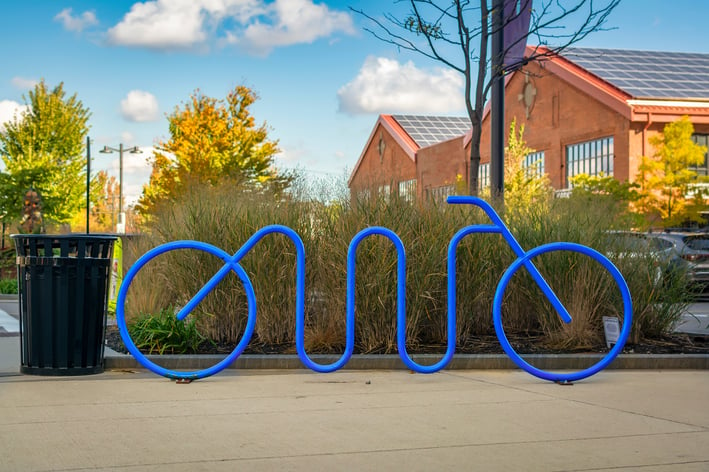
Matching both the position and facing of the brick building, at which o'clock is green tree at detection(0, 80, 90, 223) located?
The green tree is roughly at 1 o'clock from the brick building.

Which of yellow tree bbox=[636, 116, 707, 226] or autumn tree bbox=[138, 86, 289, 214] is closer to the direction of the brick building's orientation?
the autumn tree

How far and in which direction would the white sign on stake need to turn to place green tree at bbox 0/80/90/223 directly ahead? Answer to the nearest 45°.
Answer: approximately 135° to its right

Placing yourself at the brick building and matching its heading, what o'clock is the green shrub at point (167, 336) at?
The green shrub is roughly at 11 o'clock from the brick building.

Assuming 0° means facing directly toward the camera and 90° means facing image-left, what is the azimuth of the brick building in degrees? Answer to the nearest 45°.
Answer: approximately 45°

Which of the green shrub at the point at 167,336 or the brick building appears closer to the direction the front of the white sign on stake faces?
the green shrub

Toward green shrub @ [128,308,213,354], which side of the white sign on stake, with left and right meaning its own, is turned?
right

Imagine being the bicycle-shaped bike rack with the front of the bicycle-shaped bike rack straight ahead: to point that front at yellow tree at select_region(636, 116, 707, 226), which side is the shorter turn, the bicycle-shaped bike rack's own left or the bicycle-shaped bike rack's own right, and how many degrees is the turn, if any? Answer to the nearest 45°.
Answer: approximately 45° to the bicycle-shaped bike rack's own left

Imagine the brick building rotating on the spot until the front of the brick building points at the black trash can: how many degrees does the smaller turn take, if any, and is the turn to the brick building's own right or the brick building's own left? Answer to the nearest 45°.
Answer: approximately 45° to the brick building's own left

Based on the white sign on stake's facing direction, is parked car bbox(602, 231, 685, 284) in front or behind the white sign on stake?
behind

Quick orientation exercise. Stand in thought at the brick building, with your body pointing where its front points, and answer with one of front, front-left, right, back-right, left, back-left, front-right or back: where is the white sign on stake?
front-left

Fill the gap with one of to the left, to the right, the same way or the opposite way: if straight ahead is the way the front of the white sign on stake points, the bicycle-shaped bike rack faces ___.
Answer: to the left

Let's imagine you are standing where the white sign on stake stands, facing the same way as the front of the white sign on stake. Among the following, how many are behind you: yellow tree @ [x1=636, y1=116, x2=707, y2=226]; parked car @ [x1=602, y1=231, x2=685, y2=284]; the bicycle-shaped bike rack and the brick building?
3

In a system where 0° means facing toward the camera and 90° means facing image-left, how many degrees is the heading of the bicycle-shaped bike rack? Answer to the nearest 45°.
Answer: approximately 270°

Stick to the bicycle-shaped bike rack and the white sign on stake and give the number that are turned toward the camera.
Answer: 1

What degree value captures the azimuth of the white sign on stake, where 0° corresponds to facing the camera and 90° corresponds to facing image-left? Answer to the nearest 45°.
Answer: approximately 0°

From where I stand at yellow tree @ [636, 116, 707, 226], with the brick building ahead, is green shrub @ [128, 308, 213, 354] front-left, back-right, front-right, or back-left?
back-left
